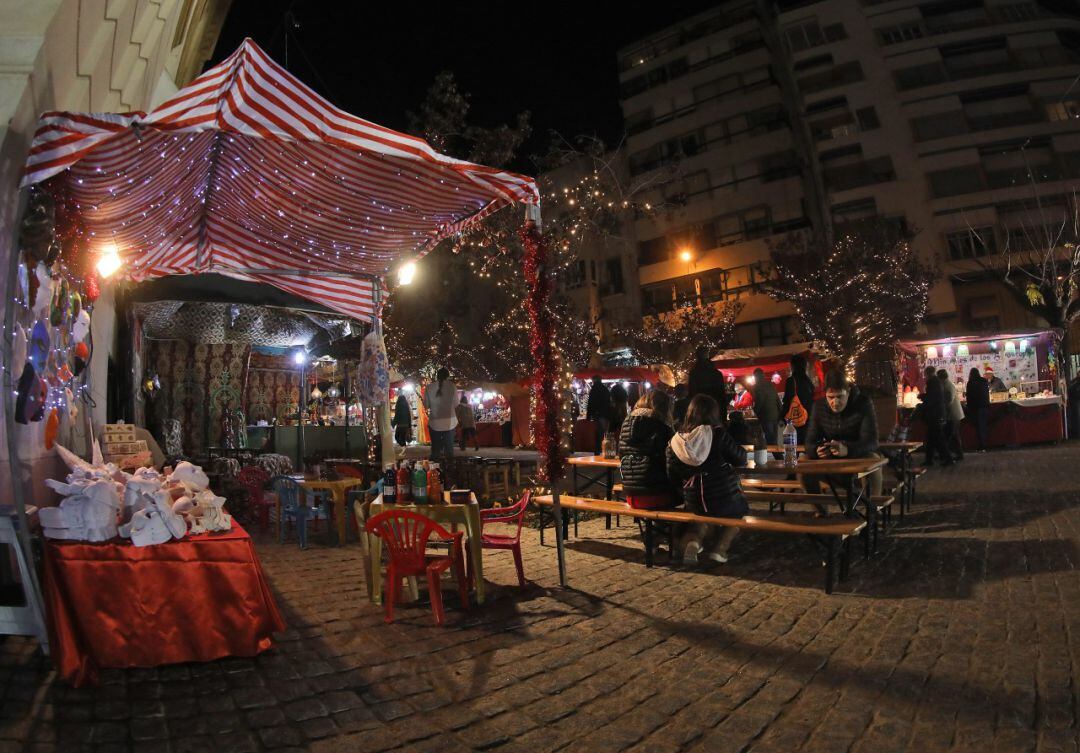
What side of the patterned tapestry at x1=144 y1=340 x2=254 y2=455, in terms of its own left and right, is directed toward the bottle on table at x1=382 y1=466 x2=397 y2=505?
front

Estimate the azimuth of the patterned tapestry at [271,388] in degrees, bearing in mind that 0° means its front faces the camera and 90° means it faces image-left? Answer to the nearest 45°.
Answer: approximately 0°

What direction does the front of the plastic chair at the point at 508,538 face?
to the viewer's left

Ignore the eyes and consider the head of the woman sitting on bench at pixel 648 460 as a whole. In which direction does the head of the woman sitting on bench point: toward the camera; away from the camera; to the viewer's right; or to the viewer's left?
away from the camera

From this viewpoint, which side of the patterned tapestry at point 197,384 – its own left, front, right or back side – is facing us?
front

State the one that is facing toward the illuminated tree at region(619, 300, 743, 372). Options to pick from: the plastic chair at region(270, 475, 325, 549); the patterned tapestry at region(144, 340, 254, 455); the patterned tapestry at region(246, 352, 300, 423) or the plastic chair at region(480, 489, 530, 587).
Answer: the plastic chair at region(270, 475, 325, 549)

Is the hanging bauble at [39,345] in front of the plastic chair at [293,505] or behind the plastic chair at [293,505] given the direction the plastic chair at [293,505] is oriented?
behind

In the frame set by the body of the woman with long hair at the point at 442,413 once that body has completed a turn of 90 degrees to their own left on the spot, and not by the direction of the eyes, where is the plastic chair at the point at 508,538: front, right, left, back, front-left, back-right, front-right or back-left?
left

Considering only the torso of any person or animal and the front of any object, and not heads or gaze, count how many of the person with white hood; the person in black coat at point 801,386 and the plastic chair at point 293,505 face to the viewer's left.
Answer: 0

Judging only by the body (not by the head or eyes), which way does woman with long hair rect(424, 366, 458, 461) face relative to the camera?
away from the camera

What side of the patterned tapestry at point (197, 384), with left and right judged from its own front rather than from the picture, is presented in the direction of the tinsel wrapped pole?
front

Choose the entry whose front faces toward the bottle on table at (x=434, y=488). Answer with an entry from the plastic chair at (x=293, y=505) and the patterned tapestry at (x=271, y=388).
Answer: the patterned tapestry

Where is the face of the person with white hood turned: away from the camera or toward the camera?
away from the camera
